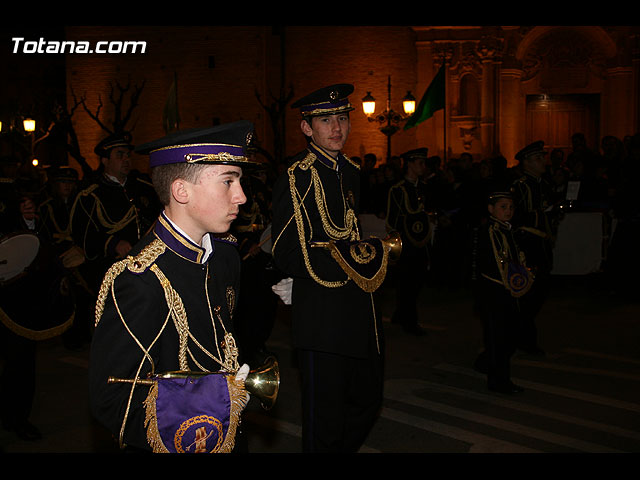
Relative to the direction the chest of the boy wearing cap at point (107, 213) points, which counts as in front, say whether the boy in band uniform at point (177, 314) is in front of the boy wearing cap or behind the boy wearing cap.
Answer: in front

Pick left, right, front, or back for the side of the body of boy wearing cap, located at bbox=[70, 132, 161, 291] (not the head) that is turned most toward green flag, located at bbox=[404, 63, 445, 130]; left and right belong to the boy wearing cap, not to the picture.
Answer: left

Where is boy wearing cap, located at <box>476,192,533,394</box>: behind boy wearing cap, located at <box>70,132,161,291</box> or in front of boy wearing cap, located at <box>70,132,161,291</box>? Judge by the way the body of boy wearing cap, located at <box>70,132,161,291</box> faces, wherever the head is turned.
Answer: in front

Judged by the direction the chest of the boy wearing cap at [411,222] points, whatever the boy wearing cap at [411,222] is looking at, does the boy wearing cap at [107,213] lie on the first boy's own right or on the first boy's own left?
on the first boy's own right

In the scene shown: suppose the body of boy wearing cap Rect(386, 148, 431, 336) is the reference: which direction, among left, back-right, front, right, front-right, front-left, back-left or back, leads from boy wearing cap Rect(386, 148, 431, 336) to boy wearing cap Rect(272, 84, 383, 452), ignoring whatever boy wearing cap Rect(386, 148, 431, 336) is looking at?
front-right

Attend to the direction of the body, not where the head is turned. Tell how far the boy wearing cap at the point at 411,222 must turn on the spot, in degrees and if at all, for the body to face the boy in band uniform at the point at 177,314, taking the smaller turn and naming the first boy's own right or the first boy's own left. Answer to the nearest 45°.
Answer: approximately 45° to the first boy's own right

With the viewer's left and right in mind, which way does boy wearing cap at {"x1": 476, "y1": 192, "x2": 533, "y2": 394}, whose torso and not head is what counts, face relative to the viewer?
facing the viewer and to the right of the viewer

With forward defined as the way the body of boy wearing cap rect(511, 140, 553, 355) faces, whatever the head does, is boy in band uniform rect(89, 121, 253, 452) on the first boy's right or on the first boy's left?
on the first boy's right

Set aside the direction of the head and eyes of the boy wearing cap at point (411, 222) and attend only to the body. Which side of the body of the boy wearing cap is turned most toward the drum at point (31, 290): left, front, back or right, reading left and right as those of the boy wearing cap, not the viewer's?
right
